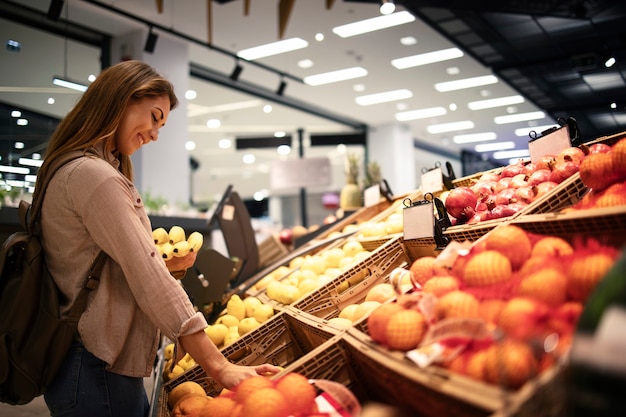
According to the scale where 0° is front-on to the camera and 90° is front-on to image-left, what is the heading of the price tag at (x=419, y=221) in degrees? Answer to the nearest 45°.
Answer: approximately 45°

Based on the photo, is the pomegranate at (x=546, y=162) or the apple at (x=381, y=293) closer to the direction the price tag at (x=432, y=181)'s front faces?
the apple

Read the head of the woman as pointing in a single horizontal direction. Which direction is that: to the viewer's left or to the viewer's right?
to the viewer's right

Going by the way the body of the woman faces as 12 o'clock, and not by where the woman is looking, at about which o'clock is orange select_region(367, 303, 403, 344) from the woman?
The orange is roughly at 1 o'clock from the woman.

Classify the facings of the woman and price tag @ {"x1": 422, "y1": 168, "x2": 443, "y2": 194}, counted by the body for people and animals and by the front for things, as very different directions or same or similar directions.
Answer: very different directions

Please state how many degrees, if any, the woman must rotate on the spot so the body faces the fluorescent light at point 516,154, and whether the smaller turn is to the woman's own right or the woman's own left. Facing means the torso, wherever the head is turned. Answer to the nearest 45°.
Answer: approximately 45° to the woman's own left

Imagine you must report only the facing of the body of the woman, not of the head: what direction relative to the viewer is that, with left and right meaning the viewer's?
facing to the right of the viewer
